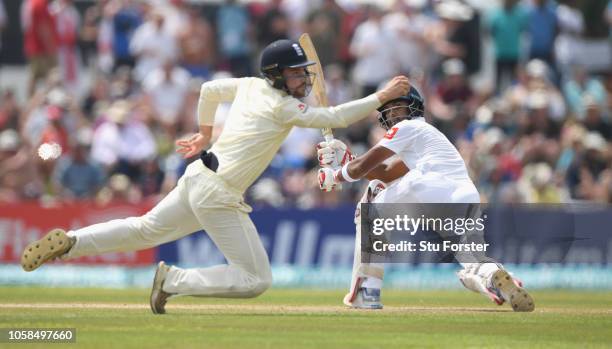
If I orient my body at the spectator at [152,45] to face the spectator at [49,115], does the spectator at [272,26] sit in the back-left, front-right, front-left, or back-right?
back-left

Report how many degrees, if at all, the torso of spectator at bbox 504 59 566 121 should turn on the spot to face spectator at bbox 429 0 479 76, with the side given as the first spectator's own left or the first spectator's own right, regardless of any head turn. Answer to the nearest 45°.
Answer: approximately 90° to the first spectator's own right

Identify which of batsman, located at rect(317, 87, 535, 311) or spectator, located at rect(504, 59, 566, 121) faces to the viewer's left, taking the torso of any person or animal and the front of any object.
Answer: the batsman

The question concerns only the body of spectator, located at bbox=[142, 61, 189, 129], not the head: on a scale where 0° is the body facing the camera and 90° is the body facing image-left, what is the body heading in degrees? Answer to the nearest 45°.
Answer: approximately 0°

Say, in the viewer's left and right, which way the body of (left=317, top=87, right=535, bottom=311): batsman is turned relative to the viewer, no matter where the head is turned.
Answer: facing to the left of the viewer

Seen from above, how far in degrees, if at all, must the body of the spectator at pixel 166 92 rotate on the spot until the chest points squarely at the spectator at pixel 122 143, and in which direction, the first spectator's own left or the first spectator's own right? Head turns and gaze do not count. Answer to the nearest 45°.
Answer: approximately 45° to the first spectator's own right

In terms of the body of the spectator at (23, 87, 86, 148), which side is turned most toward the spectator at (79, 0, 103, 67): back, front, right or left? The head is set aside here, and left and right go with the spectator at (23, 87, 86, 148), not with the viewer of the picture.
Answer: back
